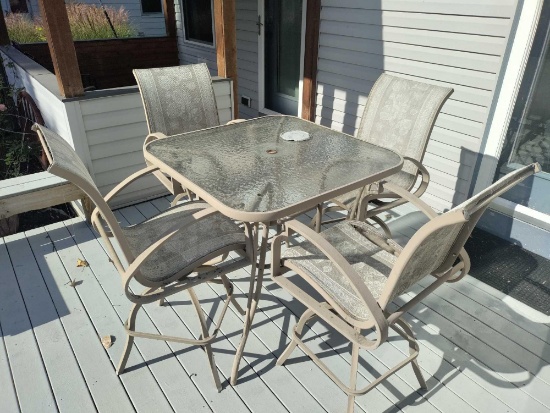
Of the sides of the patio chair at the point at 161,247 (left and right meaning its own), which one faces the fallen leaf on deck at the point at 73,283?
left

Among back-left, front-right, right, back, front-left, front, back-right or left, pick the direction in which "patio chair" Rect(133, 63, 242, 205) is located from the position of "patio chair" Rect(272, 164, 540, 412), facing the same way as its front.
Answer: front

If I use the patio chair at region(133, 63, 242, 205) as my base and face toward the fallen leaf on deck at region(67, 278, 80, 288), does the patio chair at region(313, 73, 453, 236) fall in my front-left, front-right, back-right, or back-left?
back-left

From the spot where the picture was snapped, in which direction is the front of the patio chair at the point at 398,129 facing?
facing the viewer and to the left of the viewer

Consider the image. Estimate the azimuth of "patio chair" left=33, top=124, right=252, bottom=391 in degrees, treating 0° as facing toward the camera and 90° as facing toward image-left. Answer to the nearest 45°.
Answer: approximately 225°

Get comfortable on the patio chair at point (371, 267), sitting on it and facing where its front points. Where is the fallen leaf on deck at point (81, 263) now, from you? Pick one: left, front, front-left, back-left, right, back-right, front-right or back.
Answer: front-left

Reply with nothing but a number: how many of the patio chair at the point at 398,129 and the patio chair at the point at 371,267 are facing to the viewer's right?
0

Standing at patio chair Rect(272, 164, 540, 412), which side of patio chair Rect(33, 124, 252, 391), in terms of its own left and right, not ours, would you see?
right

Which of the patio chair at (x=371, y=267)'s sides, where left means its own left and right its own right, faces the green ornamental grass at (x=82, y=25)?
front

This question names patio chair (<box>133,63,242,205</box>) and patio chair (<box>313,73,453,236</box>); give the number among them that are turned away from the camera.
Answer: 0

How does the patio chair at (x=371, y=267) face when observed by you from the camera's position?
facing away from the viewer and to the left of the viewer

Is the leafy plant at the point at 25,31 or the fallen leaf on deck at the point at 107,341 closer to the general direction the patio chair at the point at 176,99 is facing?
the fallen leaf on deck

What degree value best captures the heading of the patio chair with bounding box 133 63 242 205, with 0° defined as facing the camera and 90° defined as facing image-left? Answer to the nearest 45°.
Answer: approximately 315°

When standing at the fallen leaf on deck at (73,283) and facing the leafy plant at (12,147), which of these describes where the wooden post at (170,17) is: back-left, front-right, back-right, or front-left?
front-right

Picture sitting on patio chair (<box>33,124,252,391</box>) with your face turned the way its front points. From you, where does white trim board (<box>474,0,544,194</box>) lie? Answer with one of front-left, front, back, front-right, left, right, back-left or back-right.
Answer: front-right

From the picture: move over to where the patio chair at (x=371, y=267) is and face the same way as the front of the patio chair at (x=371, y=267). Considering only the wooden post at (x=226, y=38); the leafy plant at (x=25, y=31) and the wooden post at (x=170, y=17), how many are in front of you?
3

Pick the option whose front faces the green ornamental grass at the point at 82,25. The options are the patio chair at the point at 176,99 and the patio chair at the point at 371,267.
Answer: the patio chair at the point at 371,267
